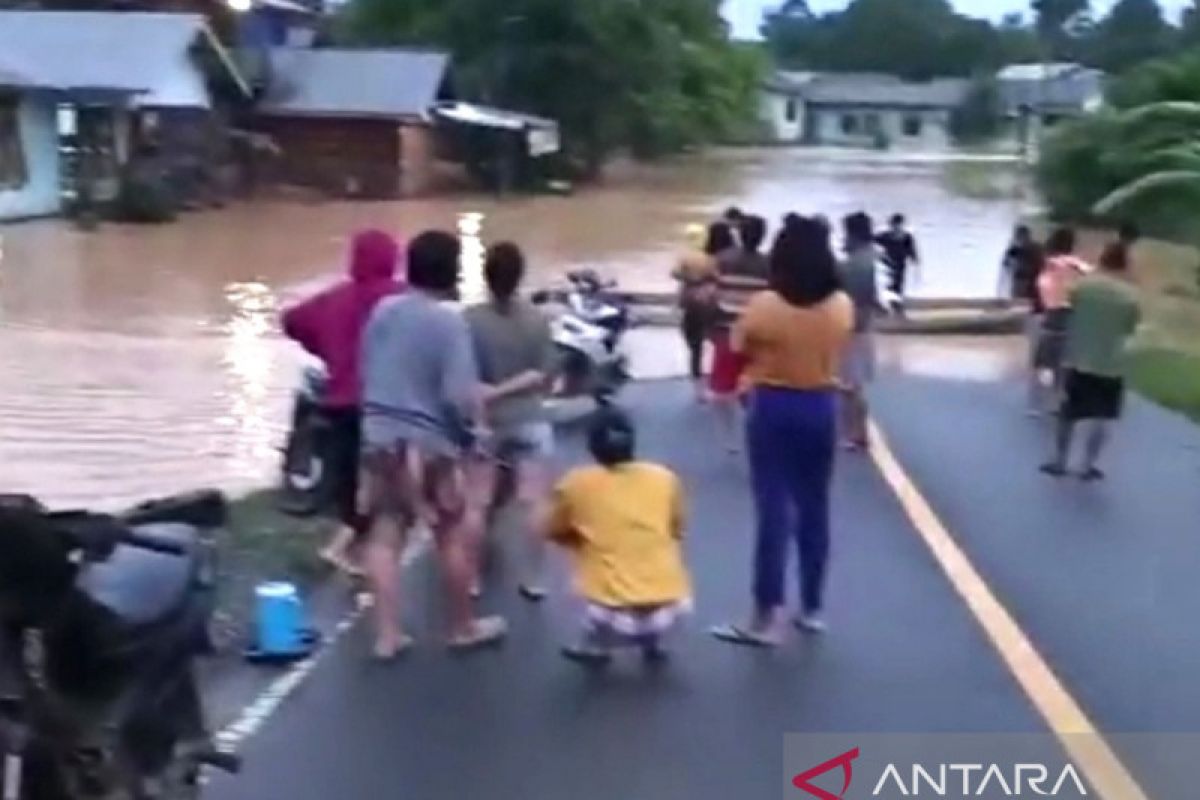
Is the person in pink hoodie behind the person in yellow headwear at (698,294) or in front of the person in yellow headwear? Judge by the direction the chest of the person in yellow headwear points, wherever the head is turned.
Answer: behind

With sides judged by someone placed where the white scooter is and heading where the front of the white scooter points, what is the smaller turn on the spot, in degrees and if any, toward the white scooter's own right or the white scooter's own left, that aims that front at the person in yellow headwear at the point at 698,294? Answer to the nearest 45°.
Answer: approximately 135° to the white scooter's own left

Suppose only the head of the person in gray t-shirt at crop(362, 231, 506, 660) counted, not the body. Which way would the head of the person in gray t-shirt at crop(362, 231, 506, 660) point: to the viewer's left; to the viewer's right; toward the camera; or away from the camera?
away from the camera

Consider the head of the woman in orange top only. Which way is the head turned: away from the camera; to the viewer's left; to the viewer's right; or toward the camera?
away from the camera

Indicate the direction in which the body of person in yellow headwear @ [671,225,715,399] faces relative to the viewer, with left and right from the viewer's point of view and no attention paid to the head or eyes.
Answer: facing away from the viewer

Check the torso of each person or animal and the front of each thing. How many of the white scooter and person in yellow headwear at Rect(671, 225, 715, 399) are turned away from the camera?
1

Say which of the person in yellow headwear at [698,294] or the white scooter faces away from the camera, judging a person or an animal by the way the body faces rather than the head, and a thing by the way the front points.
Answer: the person in yellow headwear

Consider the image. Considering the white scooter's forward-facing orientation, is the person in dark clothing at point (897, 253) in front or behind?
behind

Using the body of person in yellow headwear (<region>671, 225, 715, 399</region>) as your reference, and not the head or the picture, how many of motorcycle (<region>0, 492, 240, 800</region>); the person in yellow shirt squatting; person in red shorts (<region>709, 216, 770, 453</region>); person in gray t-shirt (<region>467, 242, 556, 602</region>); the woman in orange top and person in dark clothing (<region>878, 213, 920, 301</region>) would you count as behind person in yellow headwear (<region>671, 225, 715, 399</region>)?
5

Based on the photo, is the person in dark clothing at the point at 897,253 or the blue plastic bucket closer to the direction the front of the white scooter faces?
the blue plastic bucket

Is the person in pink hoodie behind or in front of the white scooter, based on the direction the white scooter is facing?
in front

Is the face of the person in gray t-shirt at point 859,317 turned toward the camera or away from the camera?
away from the camera

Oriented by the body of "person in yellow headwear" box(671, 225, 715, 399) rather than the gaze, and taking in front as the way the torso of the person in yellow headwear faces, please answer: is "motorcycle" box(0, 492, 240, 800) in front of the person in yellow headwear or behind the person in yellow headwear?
behind

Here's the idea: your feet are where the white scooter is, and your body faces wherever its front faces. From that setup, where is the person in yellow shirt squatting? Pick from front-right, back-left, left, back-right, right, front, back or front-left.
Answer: front-left
